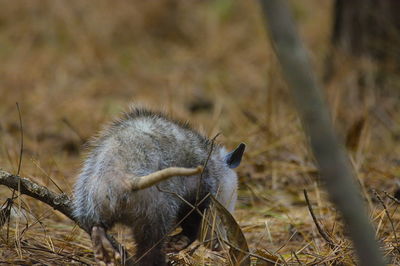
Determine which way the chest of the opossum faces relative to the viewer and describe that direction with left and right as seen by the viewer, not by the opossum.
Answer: facing away from the viewer and to the right of the viewer

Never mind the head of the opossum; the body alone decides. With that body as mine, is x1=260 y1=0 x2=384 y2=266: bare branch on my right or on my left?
on my right
